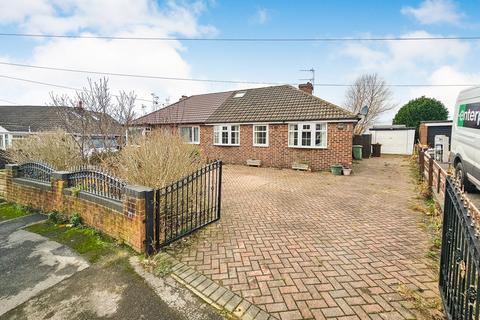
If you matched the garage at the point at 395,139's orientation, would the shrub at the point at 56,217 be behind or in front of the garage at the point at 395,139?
in front

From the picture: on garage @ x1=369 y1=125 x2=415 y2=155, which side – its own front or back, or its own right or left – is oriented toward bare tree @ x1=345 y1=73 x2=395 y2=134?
back

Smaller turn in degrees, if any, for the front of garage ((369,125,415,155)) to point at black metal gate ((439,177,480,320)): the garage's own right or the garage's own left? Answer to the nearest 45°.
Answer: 0° — it already faces it

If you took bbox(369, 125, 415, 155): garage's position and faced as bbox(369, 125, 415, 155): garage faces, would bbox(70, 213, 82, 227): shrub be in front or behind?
in front

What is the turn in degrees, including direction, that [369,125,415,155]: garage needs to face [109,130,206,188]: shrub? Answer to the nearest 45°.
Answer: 0° — it already faces it

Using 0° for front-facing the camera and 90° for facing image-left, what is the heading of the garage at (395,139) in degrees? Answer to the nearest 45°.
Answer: approximately 0°

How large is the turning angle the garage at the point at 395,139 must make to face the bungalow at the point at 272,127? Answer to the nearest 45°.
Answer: approximately 45° to its right

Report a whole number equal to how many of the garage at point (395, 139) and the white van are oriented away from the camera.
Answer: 0
